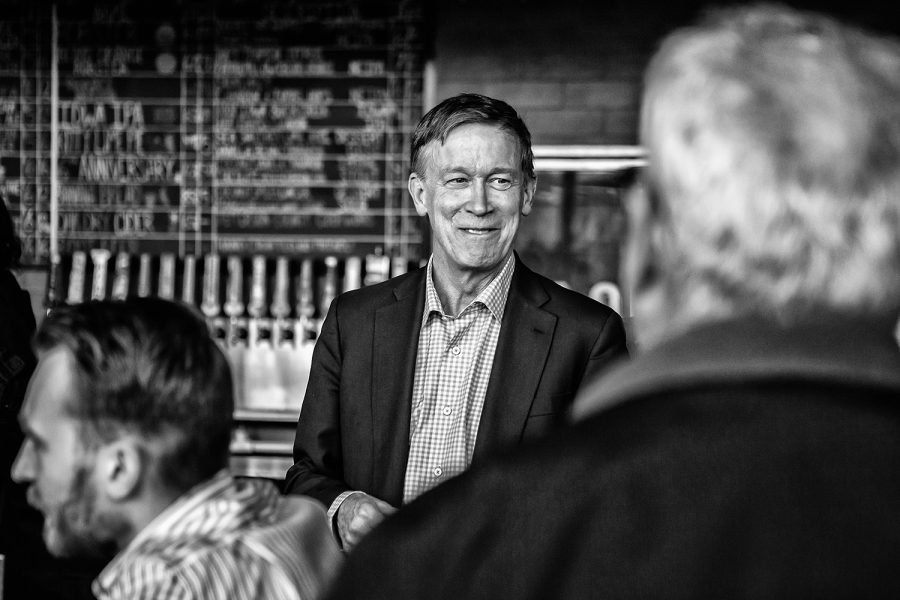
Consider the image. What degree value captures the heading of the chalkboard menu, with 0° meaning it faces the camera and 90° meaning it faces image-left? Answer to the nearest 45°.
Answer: approximately 0°

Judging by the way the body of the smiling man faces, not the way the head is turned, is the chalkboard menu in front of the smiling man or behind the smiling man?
behind

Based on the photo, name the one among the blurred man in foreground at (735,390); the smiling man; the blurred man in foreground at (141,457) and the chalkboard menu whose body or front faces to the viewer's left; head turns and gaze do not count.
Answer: the blurred man in foreground at (141,457)

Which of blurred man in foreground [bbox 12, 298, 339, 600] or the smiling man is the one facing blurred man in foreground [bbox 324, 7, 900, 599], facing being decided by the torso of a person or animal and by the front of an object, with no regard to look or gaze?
the smiling man

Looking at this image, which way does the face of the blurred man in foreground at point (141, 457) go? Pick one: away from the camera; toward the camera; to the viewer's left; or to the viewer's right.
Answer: to the viewer's left

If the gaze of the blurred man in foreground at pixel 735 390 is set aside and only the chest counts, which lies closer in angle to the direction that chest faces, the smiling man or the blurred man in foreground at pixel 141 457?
the smiling man

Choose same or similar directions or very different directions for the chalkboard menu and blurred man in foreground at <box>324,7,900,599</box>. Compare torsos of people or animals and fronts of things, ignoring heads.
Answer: very different directions

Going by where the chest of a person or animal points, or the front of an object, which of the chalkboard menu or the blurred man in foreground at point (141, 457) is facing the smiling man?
the chalkboard menu

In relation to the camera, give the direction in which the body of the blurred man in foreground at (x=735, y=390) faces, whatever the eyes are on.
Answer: away from the camera

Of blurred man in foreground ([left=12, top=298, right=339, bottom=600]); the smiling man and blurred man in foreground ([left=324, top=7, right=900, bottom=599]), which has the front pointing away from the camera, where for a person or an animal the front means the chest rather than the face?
blurred man in foreground ([left=324, top=7, right=900, bottom=599])

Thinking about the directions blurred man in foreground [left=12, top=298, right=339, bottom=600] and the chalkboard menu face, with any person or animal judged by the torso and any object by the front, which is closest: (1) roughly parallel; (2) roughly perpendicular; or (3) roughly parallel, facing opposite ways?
roughly perpendicular

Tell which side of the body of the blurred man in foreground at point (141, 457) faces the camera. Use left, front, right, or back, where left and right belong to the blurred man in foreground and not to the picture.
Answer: left

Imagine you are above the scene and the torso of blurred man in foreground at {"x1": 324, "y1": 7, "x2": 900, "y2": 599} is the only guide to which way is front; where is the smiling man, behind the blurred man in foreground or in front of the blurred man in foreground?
in front

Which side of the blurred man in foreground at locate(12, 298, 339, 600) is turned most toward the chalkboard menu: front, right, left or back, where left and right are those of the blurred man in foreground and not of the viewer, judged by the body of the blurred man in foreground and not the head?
right

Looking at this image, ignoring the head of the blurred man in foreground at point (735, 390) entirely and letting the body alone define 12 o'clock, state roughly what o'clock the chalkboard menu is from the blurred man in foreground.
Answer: The chalkboard menu is roughly at 11 o'clock from the blurred man in foreground.

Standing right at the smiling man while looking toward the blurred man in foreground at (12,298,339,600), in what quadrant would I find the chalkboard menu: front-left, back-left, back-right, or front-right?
back-right
